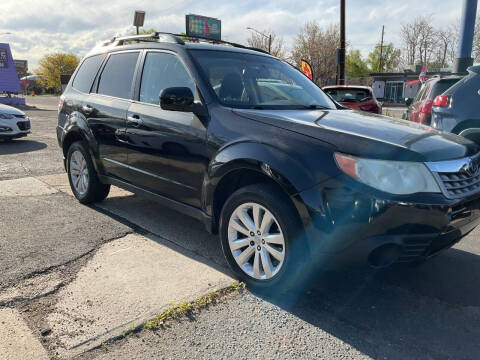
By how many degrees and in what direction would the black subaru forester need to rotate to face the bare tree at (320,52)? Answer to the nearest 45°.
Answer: approximately 135° to its left

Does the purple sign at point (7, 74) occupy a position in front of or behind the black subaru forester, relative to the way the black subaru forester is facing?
behind

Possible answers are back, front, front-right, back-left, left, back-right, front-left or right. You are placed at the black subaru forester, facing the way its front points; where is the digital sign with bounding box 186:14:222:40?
back-left

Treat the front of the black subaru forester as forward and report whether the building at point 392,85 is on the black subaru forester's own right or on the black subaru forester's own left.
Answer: on the black subaru forester's own left

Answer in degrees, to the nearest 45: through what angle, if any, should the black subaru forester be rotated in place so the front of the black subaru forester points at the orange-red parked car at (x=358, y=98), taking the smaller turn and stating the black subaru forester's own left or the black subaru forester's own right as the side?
approximately 135° to the black subaru forester's own left

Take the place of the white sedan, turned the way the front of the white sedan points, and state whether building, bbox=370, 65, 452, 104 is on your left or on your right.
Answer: on your left

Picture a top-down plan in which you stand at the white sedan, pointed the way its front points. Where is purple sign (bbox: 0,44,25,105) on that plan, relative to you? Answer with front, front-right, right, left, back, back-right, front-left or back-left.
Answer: back-left

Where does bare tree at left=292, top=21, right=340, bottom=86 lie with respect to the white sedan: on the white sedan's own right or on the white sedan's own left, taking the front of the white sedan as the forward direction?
on the white sedan's own left

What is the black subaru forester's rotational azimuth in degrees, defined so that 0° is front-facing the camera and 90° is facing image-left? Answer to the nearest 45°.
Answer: approximately 315°

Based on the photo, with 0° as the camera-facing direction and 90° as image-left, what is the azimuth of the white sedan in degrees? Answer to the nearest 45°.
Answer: approximately 315°
